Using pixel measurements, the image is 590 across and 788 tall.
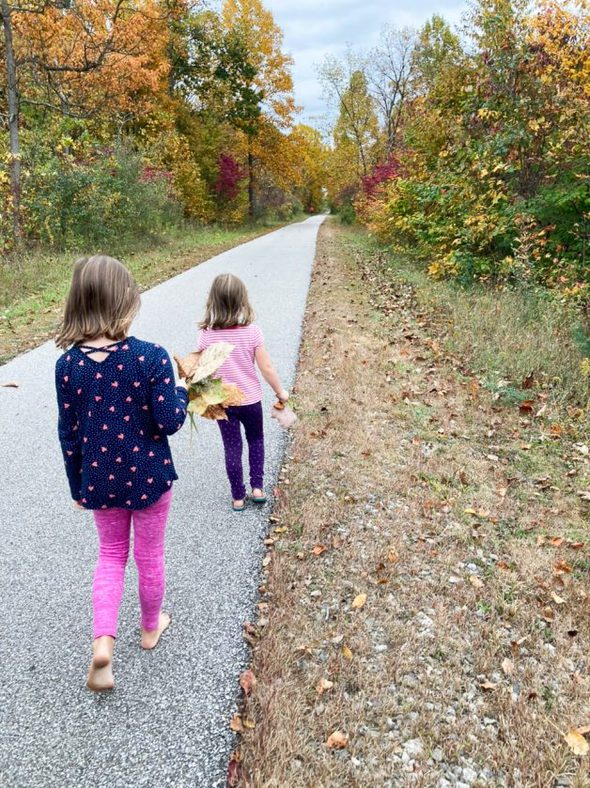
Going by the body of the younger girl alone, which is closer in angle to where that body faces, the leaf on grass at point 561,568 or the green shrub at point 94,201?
the green shrub

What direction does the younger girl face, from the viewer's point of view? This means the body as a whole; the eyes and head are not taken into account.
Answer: away from the camera

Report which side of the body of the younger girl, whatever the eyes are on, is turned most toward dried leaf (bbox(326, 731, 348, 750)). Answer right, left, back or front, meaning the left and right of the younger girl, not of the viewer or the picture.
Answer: back

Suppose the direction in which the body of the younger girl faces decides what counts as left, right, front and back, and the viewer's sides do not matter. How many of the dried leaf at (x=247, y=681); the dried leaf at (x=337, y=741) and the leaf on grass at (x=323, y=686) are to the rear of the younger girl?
3

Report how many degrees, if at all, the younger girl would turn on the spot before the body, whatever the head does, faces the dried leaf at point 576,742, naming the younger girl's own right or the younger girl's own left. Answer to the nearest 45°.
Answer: approximately 135° to the younger girl's own right

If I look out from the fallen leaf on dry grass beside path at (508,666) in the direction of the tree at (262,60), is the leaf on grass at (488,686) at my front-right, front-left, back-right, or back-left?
back-left

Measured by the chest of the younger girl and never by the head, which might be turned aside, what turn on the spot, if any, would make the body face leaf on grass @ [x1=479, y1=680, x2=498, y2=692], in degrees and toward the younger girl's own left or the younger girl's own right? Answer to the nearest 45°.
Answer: approximately 135° to the younger girl's own right

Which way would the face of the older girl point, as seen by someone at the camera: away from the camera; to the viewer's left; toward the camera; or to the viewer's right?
away from the camera

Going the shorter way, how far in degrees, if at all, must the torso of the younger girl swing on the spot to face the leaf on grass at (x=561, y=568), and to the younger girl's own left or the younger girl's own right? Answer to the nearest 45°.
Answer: approximately 90° to the younger girl's own right

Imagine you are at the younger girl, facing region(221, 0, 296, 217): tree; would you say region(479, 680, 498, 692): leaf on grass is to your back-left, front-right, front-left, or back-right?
back-right

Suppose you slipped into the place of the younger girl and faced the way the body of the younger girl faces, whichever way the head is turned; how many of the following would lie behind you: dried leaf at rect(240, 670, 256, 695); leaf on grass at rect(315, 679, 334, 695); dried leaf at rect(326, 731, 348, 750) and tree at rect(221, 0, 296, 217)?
3

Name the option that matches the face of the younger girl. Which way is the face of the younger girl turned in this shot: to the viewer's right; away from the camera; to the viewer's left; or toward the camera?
away from the camera

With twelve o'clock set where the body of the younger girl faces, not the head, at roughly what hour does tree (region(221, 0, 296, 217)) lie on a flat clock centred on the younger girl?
The tree is roughly at 12 o'clock from the younger girl.

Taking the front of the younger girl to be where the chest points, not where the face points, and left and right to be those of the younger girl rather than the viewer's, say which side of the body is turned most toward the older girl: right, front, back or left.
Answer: back

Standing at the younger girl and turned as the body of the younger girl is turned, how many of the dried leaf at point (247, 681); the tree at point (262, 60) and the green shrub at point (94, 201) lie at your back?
1

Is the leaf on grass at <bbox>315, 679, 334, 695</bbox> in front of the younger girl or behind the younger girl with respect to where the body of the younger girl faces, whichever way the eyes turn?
behind

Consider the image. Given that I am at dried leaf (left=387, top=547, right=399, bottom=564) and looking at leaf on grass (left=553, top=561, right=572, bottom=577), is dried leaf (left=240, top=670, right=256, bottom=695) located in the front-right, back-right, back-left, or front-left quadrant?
back-right

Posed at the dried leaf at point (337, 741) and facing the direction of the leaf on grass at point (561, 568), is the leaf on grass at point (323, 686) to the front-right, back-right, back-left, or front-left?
front-left
